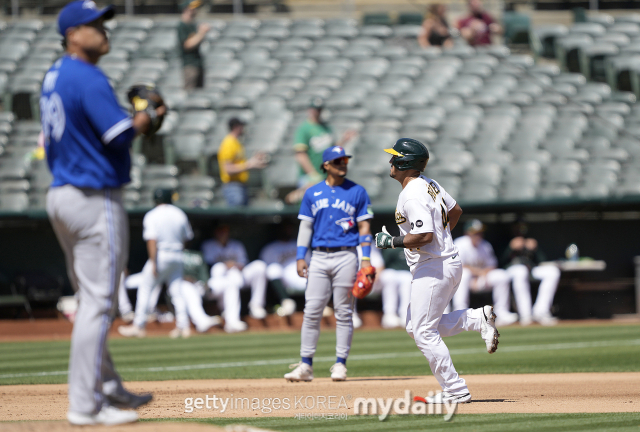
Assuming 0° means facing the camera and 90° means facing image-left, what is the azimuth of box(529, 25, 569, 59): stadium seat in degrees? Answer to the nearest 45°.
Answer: approximately 315°

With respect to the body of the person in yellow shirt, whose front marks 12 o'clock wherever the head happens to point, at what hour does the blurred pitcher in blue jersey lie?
The blurred pitcher in blue jersey is roughly at 3 o'clock from the person in yellow shirt.

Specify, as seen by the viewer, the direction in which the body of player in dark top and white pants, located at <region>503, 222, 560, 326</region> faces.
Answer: toward the camera

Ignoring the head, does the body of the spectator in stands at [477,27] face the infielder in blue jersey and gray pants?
yes

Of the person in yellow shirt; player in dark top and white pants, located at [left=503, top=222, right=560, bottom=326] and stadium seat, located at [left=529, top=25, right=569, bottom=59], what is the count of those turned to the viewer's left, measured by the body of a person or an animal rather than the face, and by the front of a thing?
0

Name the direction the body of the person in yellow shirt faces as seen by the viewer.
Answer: to the viewer's right

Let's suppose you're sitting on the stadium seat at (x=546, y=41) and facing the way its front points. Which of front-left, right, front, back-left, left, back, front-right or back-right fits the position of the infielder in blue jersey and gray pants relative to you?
front-right

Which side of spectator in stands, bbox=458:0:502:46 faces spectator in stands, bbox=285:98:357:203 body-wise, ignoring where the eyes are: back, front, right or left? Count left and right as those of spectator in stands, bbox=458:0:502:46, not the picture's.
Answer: front

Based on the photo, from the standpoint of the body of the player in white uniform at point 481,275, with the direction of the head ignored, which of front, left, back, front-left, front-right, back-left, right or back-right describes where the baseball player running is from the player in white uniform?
front
